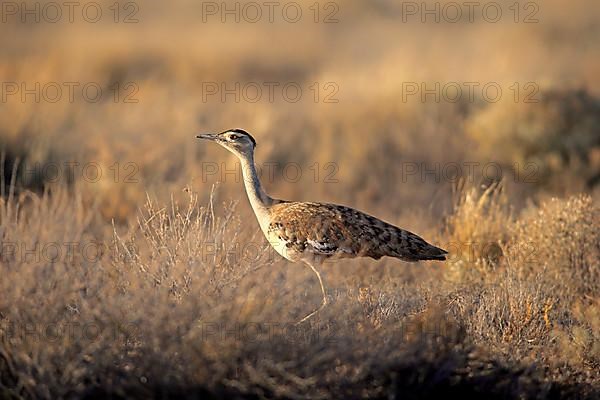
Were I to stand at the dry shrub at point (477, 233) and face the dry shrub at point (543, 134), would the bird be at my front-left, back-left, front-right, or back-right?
back-left

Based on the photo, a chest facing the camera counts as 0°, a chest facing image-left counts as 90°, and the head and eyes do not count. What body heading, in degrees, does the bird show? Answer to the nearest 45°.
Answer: approximately 90°

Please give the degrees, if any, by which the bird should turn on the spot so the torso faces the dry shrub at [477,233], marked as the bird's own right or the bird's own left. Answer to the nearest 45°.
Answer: approximately 135° to the bird's own right

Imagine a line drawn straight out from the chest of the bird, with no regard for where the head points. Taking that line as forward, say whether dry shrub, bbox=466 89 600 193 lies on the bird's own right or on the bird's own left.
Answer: on the bird's own right
